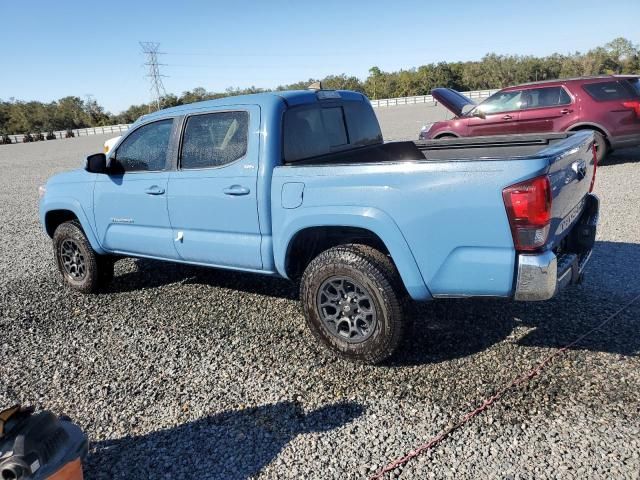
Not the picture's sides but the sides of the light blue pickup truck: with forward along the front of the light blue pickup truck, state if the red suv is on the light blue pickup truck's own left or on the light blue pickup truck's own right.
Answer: on the light blue pickup truck's own right

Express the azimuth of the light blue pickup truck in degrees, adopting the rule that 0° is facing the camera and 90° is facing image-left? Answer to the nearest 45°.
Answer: approximately 135°
